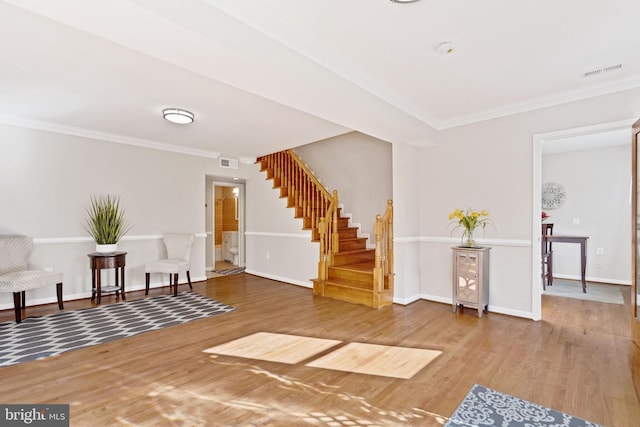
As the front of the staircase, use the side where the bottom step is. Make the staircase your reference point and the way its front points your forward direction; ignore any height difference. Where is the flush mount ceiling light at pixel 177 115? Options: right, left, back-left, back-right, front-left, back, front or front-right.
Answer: front-right

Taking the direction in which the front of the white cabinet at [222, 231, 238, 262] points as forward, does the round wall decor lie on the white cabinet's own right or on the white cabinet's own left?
on the white cabinet's own left

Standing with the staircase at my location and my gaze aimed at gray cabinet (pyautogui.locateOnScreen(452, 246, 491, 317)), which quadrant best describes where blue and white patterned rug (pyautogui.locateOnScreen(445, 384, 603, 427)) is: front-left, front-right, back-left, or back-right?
front-right

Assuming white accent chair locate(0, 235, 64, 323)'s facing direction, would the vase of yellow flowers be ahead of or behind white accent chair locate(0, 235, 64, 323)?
ahead

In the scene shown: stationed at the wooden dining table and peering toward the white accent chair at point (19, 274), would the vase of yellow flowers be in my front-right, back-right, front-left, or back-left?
front-left

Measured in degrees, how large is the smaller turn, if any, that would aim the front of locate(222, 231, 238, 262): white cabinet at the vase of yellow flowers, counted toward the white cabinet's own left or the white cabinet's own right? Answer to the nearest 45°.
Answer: approximately 90° to the white cabinet's own left

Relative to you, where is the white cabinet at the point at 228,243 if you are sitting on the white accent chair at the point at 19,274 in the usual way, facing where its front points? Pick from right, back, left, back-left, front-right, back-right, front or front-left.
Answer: left

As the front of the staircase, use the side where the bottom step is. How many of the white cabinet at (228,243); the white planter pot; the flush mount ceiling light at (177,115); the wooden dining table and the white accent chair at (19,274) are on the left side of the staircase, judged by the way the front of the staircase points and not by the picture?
1

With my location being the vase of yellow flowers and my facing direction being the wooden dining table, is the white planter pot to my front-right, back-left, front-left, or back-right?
back-left

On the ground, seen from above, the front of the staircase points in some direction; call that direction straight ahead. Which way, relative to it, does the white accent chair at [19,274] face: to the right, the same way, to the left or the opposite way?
to the left

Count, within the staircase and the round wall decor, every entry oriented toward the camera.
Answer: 2

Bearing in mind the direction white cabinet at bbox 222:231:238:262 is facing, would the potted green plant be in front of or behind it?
in front

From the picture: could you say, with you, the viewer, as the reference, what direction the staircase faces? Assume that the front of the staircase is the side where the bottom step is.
facing the viewer

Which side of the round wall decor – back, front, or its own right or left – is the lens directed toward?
front

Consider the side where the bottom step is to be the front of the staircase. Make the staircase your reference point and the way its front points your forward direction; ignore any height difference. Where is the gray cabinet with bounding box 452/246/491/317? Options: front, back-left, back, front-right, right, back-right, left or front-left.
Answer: front-left

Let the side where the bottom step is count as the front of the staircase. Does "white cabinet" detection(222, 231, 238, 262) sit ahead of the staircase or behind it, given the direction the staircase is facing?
behind

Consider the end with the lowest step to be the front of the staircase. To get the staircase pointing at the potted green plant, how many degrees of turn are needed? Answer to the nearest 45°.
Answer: approximately 90° to its right

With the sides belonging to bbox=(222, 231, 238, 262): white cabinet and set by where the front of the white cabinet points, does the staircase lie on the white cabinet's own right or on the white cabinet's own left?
on the white cabinet's own left

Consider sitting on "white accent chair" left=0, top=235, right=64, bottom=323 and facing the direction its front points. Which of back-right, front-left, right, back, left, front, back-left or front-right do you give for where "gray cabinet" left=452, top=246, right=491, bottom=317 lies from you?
front

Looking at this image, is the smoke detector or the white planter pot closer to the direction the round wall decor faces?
the smoke detector

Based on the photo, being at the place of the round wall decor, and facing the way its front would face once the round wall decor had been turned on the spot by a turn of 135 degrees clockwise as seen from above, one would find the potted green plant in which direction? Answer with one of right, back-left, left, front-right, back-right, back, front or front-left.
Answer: left
